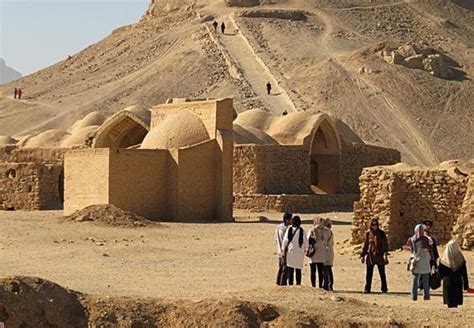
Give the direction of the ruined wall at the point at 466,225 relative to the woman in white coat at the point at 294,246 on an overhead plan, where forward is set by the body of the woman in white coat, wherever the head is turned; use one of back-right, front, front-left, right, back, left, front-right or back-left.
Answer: front-right

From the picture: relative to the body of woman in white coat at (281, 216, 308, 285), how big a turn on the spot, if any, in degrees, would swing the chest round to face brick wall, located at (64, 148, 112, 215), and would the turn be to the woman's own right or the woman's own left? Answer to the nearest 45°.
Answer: approximately 45° to the woman's own left

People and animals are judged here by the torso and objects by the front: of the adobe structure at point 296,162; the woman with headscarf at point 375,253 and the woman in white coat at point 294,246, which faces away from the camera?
the woman in white coat

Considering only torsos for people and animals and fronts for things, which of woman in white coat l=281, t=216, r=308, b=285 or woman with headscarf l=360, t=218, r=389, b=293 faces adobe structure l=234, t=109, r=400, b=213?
the woman in white coat

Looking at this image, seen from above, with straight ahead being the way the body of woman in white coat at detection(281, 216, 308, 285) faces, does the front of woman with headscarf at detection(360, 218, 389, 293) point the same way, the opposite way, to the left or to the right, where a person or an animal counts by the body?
the opposite way

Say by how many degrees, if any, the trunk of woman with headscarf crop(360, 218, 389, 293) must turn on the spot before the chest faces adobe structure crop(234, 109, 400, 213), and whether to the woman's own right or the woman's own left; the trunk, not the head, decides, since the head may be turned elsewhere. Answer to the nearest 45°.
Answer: approximately 180°

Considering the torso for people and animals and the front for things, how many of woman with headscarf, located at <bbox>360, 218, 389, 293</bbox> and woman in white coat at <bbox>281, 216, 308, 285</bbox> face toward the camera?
1

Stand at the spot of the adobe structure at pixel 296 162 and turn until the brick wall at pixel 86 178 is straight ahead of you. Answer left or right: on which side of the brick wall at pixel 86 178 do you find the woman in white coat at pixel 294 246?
left

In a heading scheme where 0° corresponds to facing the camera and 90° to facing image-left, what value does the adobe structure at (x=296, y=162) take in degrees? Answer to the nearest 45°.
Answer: approximately 315°

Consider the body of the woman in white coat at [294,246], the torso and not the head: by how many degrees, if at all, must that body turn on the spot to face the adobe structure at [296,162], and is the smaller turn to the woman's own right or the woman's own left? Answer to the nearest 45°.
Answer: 0° — they already face it

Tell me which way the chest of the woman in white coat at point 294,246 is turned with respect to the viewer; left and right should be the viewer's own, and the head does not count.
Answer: facing away from the viewer
